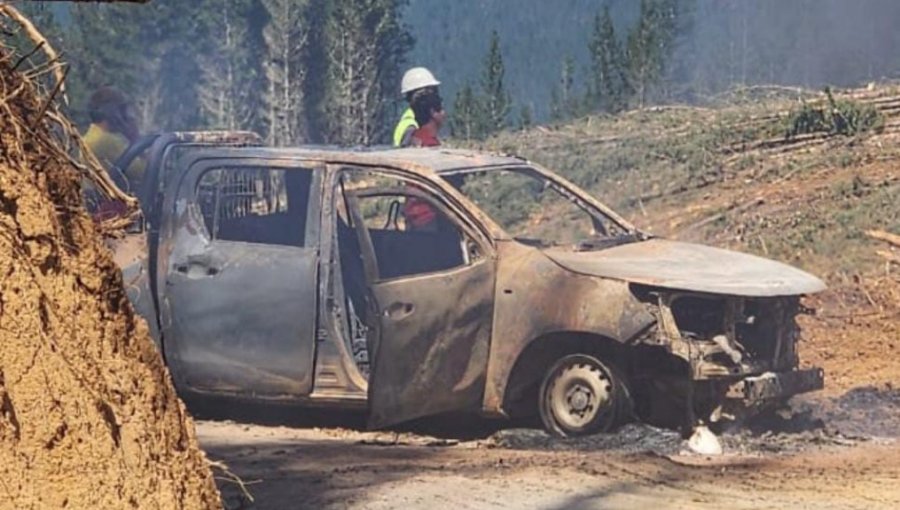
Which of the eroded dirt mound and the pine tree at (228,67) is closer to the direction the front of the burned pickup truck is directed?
the eroded dirt mound

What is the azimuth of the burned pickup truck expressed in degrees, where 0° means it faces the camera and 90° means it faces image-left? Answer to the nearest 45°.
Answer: approximately 315°

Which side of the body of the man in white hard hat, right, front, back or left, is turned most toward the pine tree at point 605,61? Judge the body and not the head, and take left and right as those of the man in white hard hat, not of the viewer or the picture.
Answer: left

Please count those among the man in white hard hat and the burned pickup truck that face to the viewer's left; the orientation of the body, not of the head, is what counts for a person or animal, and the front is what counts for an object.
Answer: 0

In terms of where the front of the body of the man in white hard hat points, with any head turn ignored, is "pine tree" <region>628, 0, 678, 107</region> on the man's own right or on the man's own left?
on the man's own left

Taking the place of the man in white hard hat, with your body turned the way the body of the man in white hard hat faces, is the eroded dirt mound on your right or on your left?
on your right

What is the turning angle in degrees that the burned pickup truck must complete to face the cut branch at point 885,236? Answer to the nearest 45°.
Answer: approximately 90° to its left

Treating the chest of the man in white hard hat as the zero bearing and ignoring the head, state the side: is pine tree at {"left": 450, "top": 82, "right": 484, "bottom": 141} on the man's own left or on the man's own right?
on the man's own left
